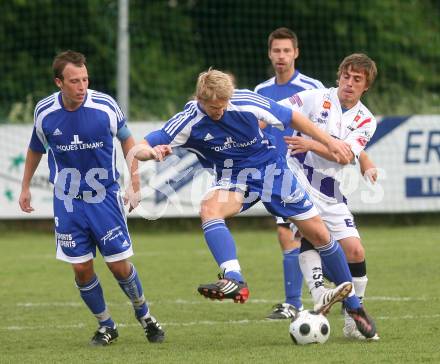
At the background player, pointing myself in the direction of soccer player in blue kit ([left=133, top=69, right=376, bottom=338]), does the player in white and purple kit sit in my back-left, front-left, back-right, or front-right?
front-left

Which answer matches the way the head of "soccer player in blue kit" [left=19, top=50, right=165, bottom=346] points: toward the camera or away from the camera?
toward the camera

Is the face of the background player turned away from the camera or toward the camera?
toward the camera

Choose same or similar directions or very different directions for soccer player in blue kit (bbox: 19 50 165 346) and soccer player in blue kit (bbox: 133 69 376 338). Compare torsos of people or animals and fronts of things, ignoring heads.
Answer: same or similar directions

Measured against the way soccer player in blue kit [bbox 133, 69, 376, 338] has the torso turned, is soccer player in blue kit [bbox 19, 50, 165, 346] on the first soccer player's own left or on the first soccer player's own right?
on the first soccer player's own right

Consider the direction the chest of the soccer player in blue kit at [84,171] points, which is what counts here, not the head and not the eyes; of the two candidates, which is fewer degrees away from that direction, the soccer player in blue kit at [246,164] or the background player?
the soccer player in blue kit

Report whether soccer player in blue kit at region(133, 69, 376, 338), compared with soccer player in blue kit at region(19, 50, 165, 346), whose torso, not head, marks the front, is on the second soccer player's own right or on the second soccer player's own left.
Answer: on the second soccer player's own left

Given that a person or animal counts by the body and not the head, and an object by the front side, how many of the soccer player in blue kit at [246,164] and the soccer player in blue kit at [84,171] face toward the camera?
2

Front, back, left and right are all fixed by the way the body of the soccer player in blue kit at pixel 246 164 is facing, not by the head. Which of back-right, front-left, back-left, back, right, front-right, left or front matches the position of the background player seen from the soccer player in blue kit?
back

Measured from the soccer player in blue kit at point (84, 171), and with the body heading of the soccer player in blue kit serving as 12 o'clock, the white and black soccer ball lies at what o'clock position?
The white and black soccer ball is roughly at 10 o'clock from the soccer player in blue kit.

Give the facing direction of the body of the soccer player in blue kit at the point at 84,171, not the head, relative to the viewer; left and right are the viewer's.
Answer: facing the viewer

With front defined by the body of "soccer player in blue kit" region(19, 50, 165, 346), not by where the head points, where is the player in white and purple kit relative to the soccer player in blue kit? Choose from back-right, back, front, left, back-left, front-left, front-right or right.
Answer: left

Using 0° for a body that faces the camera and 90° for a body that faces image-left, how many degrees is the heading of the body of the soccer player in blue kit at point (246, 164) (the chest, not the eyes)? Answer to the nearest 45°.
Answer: approximately 0°
